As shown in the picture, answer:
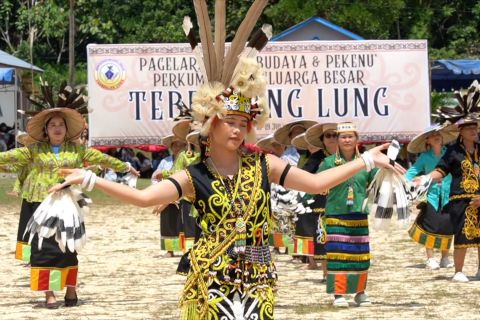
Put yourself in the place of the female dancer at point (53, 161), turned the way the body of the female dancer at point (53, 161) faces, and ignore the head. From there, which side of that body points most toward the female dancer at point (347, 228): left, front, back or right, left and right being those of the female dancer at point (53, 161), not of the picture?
left

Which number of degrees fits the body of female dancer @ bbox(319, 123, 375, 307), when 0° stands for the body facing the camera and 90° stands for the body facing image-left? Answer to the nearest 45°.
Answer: approximately 0°

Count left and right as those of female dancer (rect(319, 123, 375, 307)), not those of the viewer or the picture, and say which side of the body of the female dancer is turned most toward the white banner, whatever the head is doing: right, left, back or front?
back

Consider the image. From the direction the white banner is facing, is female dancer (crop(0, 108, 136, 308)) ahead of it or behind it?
ahead

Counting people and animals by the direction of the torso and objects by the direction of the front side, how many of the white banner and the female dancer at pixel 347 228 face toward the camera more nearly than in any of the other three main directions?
2

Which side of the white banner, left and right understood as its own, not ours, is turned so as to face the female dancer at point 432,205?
front

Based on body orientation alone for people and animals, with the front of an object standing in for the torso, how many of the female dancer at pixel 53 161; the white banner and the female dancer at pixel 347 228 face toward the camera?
3

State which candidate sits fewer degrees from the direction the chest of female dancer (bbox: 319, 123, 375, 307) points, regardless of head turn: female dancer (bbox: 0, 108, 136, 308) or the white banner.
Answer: the female dancer

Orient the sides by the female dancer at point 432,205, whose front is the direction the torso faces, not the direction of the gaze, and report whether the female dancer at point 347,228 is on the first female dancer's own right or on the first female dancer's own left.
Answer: on the first female dancer's own right

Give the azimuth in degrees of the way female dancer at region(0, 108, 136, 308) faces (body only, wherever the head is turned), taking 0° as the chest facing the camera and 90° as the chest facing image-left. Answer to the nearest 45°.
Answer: approximately 0°
